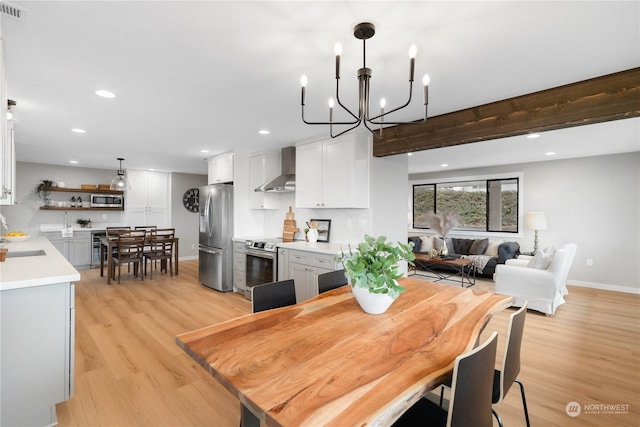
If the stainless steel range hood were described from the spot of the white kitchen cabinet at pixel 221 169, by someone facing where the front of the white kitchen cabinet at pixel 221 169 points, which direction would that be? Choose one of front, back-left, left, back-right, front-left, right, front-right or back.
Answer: left

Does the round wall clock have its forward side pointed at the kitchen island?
yes

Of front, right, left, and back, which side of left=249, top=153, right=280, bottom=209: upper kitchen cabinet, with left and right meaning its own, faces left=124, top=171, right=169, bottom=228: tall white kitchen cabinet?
right

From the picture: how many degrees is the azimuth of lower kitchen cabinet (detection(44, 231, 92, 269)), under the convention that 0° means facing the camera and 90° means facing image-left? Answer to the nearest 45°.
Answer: approximately 0°

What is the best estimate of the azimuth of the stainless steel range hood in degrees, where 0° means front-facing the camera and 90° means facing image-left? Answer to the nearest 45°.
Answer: approximately 45°

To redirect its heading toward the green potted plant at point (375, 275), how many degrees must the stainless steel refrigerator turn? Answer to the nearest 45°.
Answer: approximately 45° to its left

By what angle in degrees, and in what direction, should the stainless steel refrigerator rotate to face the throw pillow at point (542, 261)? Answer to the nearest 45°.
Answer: approximately 90° to its left

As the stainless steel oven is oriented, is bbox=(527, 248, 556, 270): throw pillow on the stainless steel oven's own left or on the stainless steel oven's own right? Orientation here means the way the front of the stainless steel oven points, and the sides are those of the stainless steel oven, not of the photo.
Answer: on the stainless steel oven's own left

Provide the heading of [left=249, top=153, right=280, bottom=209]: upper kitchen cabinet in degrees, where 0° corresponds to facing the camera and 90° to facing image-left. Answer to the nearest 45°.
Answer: approximately 45°
